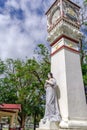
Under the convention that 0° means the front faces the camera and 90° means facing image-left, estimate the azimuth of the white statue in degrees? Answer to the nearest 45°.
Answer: approximately 45°

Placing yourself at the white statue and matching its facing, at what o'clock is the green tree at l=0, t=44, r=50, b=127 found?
The green tree is roughly at 4 o'clock from the white statue.
